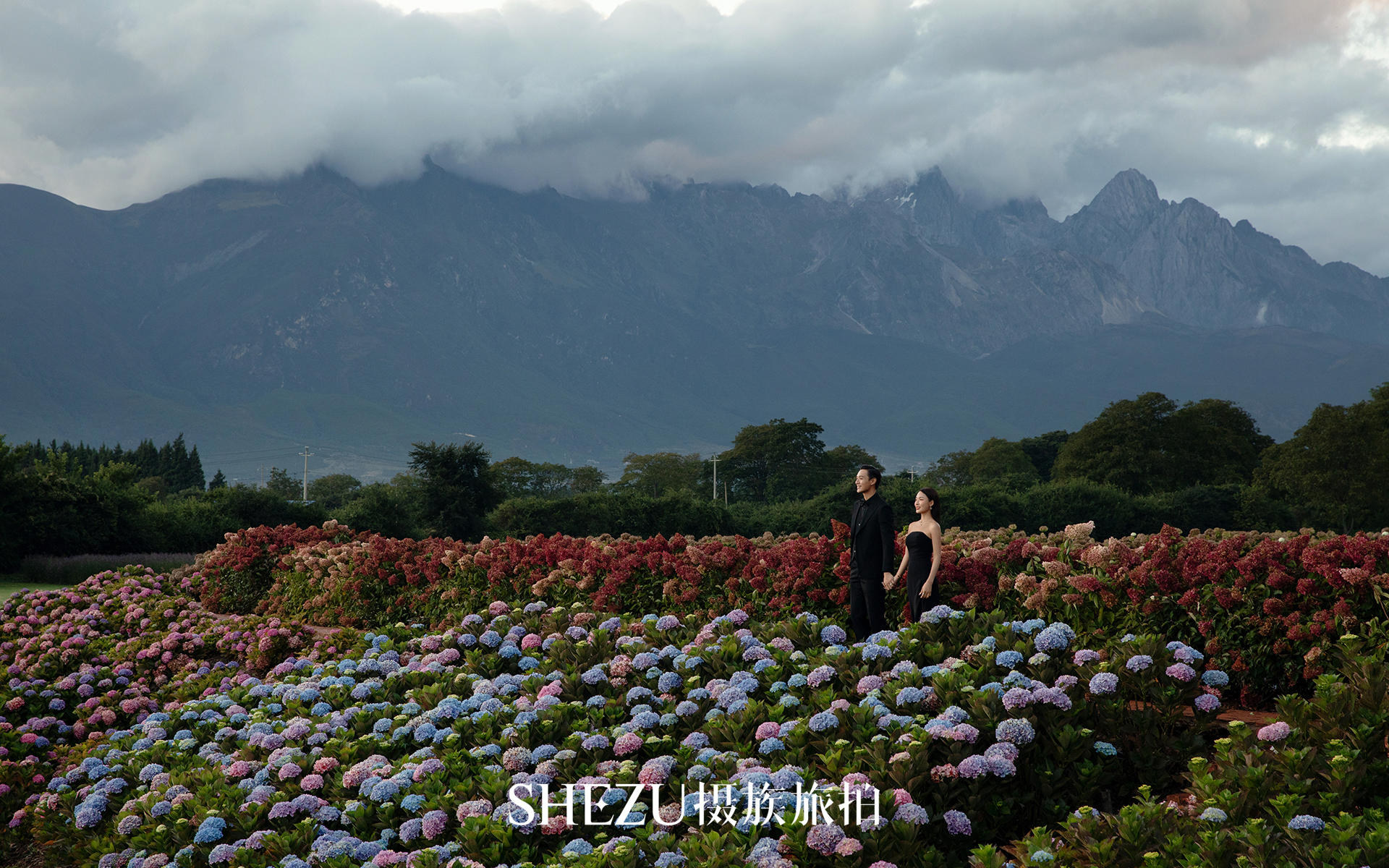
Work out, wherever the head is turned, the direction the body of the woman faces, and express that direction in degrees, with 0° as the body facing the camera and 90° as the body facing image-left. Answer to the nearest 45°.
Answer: approximately 45°

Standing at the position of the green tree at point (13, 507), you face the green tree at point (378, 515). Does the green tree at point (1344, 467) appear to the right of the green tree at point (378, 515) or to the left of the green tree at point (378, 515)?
right

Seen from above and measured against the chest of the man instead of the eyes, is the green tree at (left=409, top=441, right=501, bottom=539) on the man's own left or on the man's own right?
on the man's own right

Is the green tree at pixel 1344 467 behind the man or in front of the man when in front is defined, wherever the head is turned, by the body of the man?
behind

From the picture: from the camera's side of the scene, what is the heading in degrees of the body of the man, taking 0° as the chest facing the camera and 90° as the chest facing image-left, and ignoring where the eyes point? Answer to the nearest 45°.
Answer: approximately 45°

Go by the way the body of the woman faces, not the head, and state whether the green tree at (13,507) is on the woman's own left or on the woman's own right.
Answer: on the woman's own right

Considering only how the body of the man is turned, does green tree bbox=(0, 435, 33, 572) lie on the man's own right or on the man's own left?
on the man's own right
